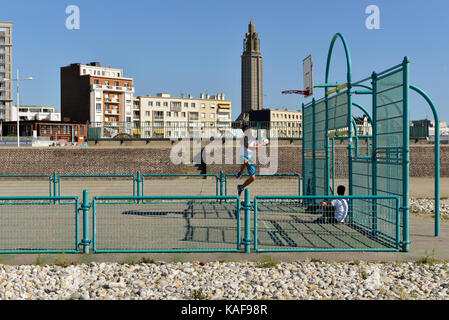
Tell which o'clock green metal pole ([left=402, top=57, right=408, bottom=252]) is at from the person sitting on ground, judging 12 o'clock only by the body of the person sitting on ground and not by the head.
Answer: The green metal pole is roughly at 8 o'clock from the person sitting on ground.

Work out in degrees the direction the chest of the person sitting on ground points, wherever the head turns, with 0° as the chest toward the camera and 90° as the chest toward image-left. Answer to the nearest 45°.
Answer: approximately 90°

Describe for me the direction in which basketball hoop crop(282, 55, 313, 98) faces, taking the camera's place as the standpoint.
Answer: facing to the left of the viewer

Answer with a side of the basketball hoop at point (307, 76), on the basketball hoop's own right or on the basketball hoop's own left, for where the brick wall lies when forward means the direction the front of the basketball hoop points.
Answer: on the basketball hoop's own right

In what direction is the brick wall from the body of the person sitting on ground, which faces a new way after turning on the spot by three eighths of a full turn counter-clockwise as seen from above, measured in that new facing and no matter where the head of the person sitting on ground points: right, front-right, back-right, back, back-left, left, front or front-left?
back

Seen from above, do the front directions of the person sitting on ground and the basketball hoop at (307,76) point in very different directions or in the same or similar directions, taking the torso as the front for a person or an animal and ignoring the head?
same or similar directions

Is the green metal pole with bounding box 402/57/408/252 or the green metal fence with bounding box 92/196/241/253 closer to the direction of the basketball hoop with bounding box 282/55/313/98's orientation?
the green metal fence

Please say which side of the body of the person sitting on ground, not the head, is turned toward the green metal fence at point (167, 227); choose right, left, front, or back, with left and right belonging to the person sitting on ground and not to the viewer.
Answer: front

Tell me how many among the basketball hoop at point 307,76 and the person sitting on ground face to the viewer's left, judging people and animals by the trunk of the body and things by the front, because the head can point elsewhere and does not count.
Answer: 2
